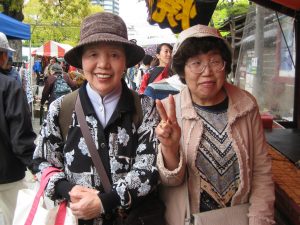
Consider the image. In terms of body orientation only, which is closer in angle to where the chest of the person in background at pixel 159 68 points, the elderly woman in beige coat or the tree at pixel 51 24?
the elderly woman in beige coat

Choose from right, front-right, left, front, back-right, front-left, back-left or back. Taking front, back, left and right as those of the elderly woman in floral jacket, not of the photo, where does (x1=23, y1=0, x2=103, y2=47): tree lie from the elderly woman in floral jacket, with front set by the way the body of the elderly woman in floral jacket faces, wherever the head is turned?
back

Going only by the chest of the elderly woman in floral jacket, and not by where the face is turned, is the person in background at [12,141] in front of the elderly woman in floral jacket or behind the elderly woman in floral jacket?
behind

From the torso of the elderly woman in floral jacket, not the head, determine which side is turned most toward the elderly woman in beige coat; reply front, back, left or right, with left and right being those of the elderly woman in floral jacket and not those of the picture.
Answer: left

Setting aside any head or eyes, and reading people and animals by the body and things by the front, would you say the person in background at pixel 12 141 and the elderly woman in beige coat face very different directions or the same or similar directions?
very different directions

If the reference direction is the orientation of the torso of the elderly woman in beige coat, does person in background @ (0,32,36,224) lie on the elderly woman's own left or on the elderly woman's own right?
on the elderly woman's own right

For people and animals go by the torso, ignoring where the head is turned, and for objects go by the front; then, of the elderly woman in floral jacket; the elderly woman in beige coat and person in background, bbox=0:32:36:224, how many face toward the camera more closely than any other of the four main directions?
2
